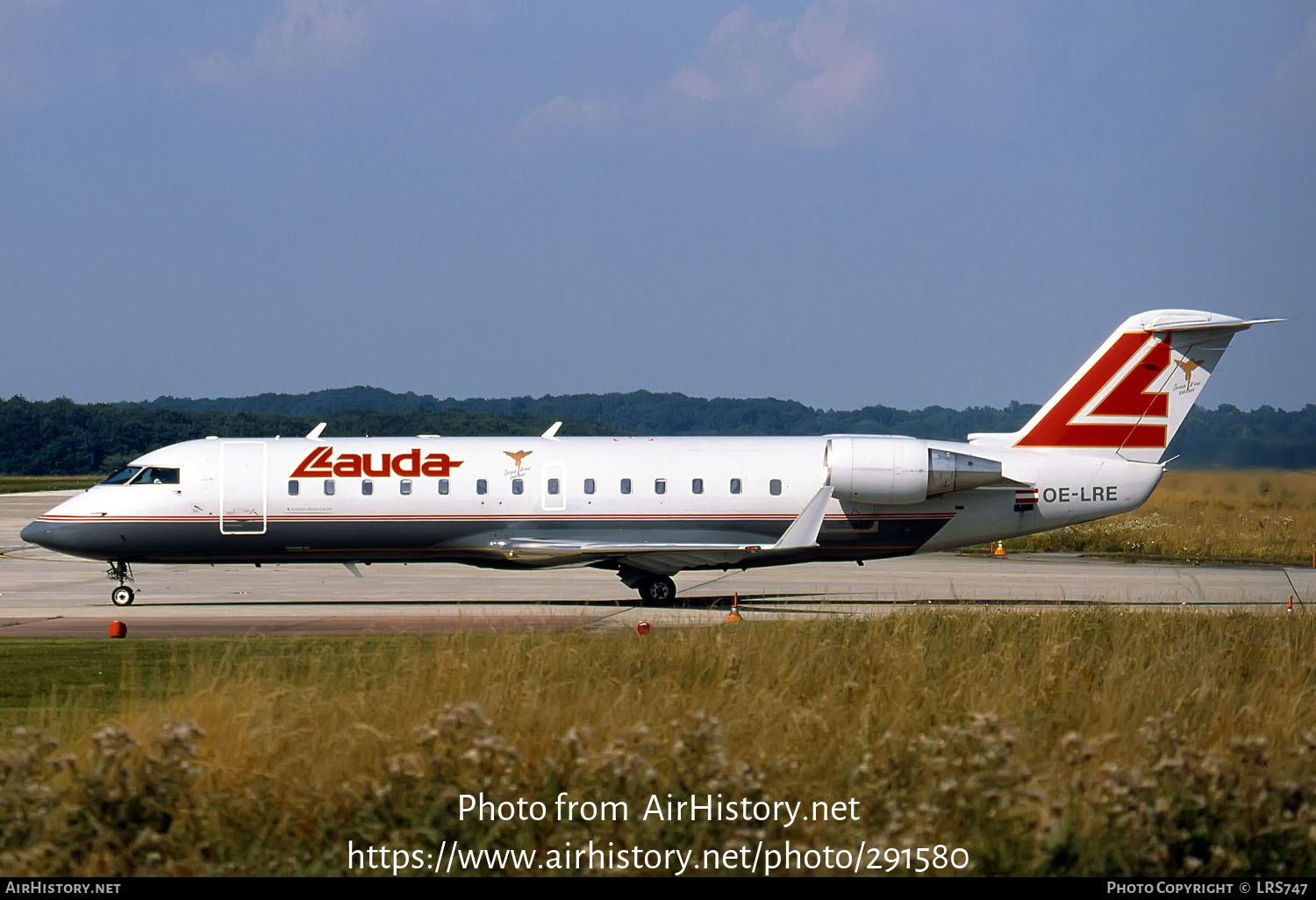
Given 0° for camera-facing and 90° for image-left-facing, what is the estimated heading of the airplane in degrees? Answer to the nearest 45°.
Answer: approximately 90°
